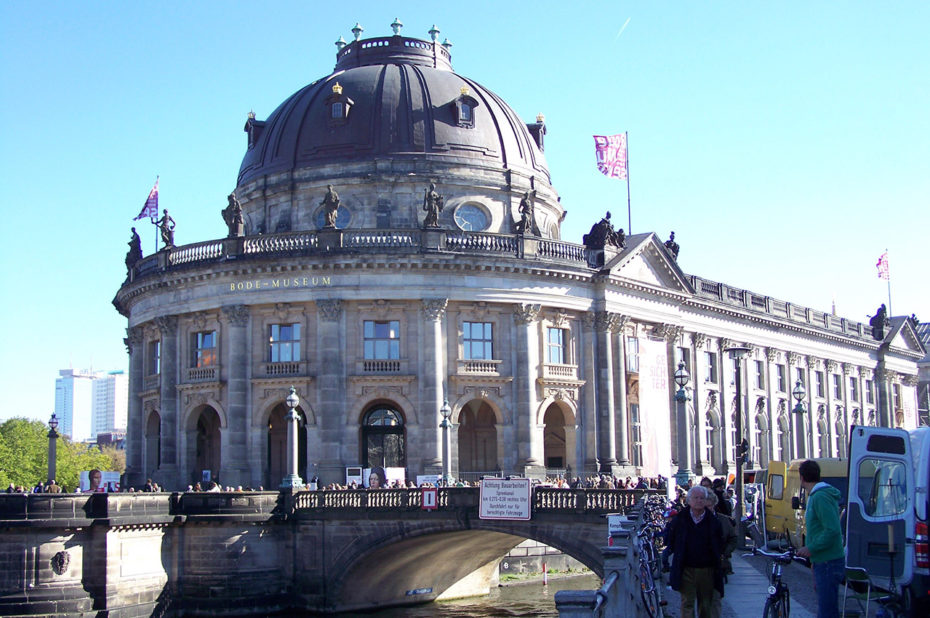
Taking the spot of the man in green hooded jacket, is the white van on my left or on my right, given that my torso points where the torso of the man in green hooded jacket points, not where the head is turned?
on my right

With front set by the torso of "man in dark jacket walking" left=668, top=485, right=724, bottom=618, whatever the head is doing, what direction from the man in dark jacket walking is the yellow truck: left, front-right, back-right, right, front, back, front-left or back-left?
back

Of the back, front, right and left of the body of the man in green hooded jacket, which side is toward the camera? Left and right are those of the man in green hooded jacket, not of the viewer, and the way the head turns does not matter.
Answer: left

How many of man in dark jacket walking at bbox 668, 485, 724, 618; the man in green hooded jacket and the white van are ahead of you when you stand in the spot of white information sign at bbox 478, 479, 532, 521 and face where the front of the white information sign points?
3

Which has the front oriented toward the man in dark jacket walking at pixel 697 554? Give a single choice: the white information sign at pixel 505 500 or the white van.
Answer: the white information sign

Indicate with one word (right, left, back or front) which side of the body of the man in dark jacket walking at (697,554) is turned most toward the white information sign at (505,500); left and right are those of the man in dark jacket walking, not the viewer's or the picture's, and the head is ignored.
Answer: back

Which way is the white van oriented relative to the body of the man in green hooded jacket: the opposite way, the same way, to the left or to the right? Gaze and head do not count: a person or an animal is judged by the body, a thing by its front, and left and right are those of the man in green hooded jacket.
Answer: to the right

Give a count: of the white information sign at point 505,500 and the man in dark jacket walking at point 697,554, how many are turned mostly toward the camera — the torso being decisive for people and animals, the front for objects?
2

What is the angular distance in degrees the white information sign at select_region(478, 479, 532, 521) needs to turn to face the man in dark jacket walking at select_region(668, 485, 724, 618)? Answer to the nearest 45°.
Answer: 0° — it already faces them
